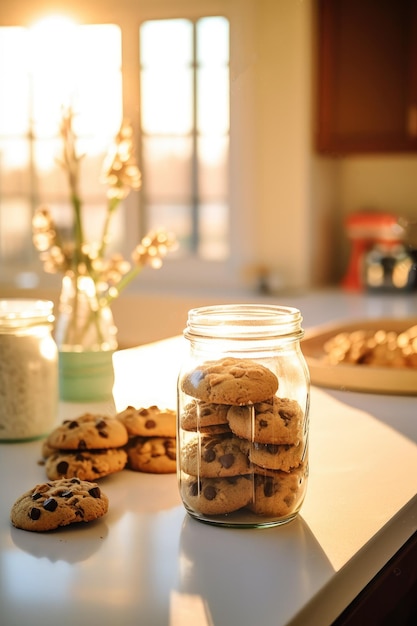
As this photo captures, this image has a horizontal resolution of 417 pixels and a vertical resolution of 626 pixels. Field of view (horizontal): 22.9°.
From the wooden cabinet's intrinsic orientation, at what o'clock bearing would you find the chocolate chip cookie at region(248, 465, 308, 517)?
The chocolate chip cookie is roughly at 12 o'clock from the wooden cabinet.

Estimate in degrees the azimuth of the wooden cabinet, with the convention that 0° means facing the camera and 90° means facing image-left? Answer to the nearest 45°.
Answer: approximately 0°

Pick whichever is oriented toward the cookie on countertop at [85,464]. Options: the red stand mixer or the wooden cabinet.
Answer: the wooden cabinet

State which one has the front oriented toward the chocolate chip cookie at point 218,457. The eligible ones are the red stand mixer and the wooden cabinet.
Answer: the wooden cabinet

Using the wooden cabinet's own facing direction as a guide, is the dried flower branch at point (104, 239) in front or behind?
in front

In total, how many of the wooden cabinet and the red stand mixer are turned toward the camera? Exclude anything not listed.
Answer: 1

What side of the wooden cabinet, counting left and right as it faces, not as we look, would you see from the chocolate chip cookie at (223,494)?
front

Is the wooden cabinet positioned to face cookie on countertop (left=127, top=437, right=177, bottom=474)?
yes

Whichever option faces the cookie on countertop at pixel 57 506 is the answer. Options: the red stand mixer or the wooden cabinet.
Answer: the wooden cabinet

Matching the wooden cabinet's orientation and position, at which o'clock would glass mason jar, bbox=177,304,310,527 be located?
The glass mason jar is roughly at 12 o'clock from the wooden cabinet.

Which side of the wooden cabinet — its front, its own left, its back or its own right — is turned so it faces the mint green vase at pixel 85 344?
front
